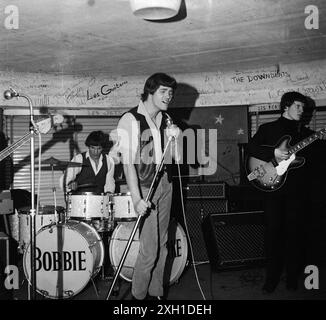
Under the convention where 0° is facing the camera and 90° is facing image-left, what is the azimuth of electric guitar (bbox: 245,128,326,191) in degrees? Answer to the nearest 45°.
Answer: approximately 0°

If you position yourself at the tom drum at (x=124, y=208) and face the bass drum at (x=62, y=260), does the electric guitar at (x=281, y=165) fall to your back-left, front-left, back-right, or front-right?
back-left

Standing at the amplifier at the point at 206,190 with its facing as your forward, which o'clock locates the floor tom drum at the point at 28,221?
The floor tom drum is roughly at 2 o'clock from the amplifier.

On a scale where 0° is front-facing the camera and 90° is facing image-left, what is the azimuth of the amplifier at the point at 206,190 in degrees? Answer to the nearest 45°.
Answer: approximately 0°

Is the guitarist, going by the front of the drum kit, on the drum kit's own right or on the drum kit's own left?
on the drum kit's own left

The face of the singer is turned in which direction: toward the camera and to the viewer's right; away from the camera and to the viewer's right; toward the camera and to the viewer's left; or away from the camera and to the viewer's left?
toward the camera and to the viewer's right

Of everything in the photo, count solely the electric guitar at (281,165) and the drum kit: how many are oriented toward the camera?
2

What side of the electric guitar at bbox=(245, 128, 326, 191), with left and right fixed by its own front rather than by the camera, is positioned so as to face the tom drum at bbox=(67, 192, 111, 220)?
right
